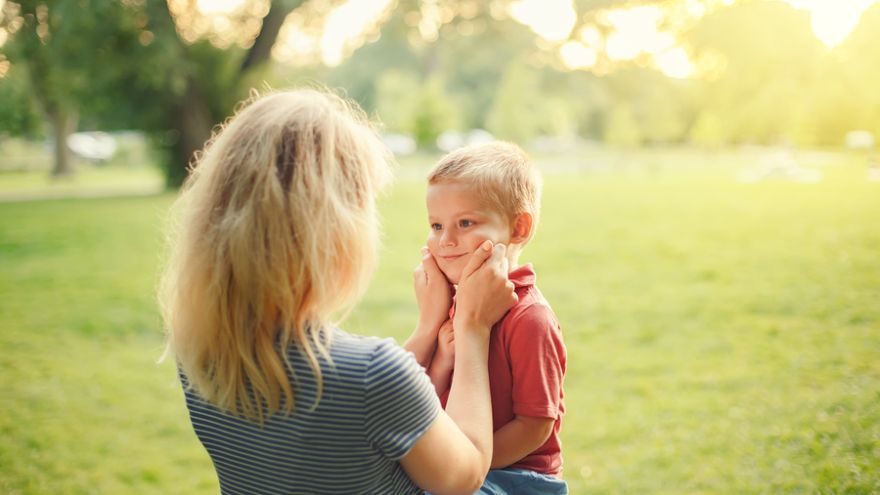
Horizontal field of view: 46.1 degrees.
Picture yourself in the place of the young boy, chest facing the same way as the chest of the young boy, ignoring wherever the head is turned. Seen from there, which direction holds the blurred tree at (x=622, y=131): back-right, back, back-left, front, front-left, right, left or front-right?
back-right

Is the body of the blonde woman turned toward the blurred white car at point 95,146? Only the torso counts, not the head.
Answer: no

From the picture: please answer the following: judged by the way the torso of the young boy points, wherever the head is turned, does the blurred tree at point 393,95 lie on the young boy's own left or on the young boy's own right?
on the young boy's own right

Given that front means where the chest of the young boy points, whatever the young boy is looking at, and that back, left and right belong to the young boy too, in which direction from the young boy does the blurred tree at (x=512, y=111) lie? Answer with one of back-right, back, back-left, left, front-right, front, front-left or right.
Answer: back-right

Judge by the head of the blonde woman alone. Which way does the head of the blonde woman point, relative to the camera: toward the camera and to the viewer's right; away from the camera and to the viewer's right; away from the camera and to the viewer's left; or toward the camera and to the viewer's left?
away from the camera and to the viewer's right

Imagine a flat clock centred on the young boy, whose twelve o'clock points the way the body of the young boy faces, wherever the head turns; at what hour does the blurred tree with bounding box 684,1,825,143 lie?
The blurred tree is roughly at 5 o'clock from the young boy.

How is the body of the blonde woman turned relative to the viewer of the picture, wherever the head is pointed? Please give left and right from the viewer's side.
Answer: facing away from the viewer and to the right of the viewer

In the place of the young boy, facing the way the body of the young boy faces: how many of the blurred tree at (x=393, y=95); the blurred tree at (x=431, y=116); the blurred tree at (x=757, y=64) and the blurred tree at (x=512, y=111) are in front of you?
0

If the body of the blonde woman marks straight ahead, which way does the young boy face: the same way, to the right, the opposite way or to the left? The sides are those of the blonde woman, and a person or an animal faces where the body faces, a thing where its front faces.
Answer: the opposite way

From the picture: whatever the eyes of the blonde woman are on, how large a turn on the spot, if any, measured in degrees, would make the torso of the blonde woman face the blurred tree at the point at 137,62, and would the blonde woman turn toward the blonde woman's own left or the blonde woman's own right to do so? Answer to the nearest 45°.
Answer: approximately 45° to the blonde woman's own left

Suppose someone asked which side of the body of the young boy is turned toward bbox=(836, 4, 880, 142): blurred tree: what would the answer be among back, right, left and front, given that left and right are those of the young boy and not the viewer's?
back

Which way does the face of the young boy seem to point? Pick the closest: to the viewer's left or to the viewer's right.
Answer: to the viewer's left

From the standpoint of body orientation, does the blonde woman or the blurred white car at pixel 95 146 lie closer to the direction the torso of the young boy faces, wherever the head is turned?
the blonde woman

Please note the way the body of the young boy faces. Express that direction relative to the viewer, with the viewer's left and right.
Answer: facing the viewer and to the left of the viewer

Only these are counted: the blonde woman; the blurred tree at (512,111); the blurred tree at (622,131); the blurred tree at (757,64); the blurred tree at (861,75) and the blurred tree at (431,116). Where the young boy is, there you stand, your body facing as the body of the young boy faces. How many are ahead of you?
1

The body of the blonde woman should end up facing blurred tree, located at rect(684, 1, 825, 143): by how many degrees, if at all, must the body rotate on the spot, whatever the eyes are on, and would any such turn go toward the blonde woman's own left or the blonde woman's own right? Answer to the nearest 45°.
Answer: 0° — they already face it

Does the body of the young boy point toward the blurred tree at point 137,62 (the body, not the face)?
no

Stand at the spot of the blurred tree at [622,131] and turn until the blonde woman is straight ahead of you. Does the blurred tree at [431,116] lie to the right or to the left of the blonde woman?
right

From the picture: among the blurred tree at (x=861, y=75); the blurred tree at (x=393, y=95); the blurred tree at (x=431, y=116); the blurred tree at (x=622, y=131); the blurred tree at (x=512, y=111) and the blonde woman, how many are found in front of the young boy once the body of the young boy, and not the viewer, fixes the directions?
1
